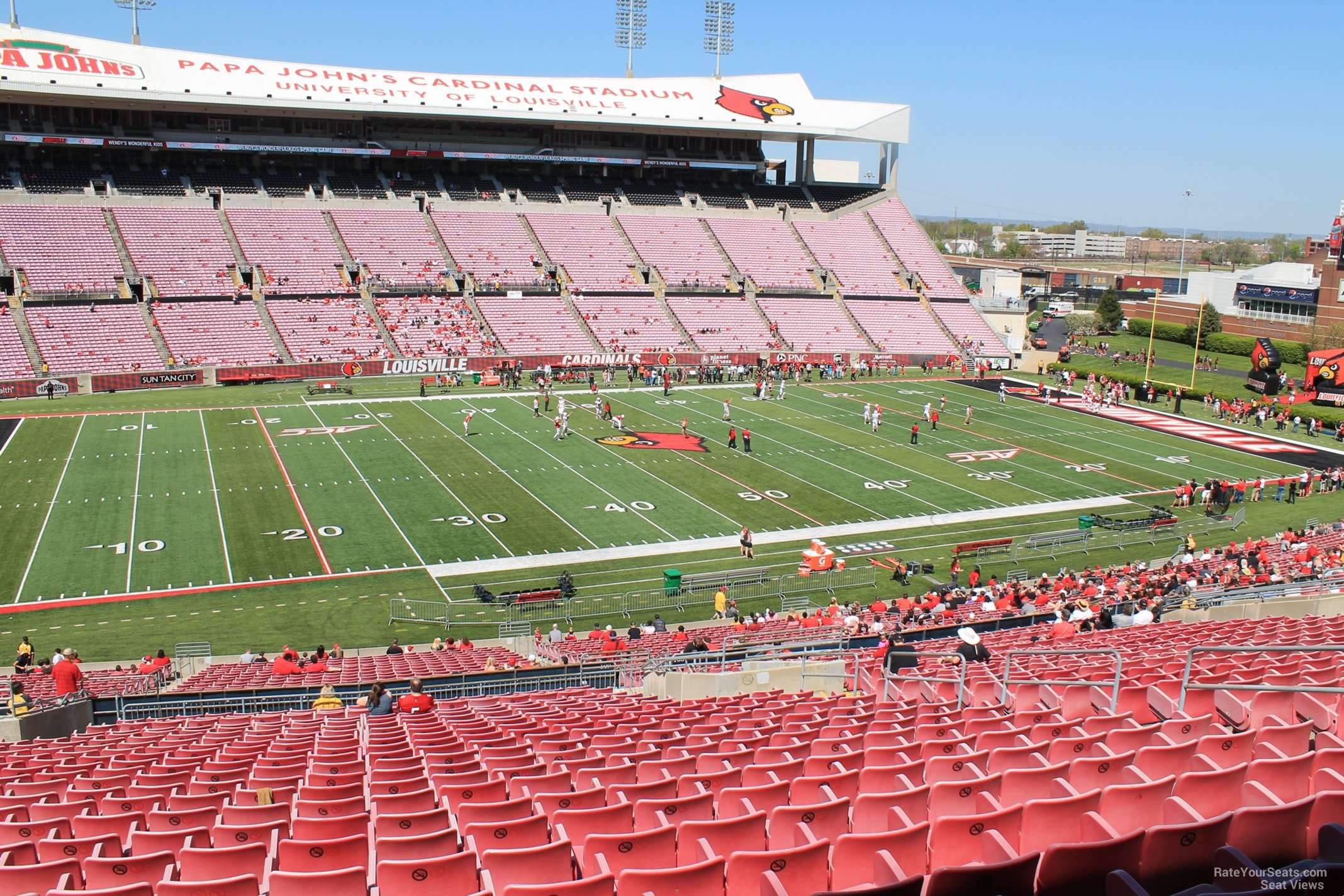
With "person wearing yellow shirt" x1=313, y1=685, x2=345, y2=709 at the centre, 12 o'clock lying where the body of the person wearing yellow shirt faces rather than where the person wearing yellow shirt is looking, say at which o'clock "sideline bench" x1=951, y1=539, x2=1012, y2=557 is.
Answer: The sideline bench is roughly at 2 o'clock from the person wearing yellow shirt.

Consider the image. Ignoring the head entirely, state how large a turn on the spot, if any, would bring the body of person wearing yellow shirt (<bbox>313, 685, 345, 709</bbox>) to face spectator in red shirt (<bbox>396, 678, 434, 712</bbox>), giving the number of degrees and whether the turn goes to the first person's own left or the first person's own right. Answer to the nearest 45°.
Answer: approximately 135° to the first person's own right

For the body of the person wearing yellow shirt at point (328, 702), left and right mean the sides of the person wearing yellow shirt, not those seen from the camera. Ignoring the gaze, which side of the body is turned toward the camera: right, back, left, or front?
back

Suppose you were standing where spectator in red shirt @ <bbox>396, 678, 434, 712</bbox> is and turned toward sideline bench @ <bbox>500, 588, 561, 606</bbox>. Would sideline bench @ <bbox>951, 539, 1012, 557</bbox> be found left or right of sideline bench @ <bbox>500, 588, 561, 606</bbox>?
right

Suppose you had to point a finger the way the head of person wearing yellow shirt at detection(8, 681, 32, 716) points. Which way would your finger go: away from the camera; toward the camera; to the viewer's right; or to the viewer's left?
away from the camera

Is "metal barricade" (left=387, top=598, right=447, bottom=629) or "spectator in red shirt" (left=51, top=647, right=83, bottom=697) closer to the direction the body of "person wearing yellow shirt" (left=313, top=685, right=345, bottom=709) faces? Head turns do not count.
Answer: the metal barricade

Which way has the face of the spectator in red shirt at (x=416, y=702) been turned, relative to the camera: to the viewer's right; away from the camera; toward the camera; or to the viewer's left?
away from the camera

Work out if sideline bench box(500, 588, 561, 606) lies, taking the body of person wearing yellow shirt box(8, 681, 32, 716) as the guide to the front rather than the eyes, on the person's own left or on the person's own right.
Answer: on the person's own right

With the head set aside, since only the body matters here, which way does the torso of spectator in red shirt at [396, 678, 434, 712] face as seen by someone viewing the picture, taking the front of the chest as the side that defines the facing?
away from the camera

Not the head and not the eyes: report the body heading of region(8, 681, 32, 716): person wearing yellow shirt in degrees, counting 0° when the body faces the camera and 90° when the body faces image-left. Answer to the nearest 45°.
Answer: approximately 180°
